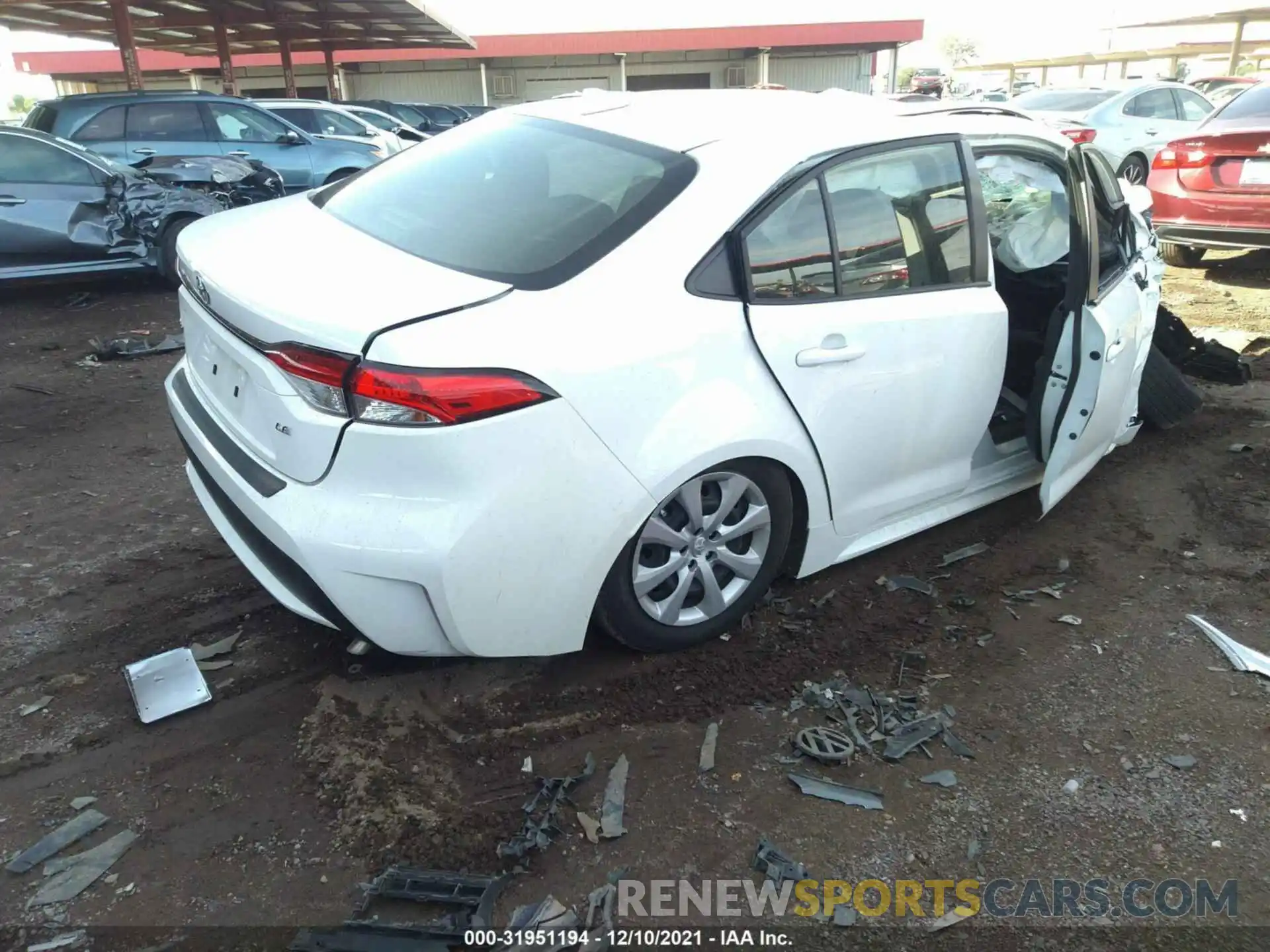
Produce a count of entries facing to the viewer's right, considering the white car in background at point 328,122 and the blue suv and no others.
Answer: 2

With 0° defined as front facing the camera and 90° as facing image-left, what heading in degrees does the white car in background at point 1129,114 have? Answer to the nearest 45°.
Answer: approximately 225°

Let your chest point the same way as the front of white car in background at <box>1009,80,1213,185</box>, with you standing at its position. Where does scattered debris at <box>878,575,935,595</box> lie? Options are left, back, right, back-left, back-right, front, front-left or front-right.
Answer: back-right

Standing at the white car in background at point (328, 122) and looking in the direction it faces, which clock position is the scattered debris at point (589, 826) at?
The scattered debris is roughly at 3 o'clock from the white car in background.

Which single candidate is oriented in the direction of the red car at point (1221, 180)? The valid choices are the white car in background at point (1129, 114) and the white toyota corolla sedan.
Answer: the white toyota corolla sedan

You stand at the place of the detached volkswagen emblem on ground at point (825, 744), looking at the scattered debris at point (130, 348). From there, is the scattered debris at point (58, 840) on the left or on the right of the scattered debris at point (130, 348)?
left

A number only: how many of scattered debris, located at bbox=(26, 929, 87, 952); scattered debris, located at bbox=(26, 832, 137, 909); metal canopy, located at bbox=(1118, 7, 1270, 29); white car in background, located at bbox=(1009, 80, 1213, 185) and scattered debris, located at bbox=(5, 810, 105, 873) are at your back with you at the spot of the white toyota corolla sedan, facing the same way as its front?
3

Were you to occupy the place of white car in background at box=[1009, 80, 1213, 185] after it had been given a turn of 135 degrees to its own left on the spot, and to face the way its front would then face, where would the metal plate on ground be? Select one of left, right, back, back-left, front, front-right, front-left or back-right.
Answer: left

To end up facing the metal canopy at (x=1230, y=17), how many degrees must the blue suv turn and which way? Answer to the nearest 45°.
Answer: approximately 45° to its left

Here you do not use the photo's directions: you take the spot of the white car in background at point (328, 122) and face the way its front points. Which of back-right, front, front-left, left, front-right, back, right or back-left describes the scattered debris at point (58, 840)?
right

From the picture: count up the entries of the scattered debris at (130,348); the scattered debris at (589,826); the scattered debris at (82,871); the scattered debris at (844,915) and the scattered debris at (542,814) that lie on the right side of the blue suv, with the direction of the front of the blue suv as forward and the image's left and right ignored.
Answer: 5

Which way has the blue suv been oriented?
to the viewer's right

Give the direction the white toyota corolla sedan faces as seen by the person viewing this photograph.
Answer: facing away from the viewer and to the right of the viewer

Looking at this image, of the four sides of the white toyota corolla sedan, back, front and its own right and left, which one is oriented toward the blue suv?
left

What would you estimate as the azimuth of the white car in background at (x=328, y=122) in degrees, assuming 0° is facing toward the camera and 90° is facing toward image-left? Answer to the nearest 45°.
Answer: approximately 270°
